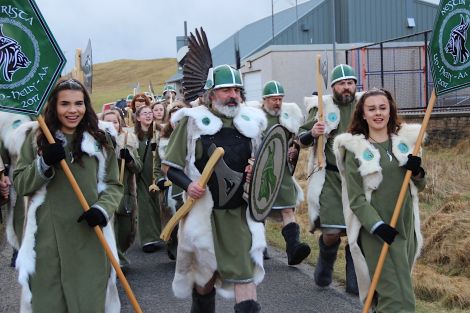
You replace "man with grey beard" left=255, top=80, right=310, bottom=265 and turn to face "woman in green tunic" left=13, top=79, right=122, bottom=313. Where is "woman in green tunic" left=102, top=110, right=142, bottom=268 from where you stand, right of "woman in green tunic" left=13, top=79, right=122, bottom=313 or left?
right

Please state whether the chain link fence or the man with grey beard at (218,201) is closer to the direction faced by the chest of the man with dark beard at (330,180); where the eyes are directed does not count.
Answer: the man with grey beard

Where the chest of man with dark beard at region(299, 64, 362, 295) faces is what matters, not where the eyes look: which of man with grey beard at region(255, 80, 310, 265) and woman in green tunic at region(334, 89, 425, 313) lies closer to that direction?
the woman in green tunic

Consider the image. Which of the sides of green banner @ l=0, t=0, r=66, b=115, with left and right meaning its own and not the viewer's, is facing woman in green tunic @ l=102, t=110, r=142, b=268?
back

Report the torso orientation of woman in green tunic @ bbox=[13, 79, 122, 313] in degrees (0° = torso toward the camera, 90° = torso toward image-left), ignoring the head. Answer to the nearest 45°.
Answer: approximately 0°

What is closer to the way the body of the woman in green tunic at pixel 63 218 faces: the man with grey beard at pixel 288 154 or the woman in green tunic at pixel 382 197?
the woman in green tunic

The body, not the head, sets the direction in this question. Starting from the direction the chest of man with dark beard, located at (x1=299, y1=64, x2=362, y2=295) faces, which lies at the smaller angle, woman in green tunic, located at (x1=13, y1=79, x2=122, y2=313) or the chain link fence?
the woman in green tunic

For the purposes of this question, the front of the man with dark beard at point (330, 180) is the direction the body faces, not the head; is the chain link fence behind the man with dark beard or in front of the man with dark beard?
behind

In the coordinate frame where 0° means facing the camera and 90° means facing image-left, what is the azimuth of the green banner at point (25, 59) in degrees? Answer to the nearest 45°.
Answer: approximately 0°
